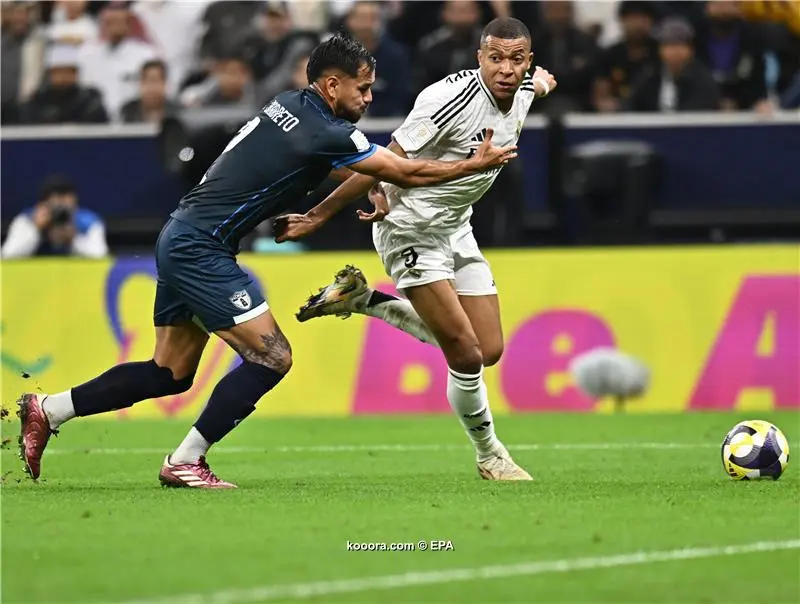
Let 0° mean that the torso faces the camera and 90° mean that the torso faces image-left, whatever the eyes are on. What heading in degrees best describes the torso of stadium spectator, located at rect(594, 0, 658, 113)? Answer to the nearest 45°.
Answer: approximately 0°

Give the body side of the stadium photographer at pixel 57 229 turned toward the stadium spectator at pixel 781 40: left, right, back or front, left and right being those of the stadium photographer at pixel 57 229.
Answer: left

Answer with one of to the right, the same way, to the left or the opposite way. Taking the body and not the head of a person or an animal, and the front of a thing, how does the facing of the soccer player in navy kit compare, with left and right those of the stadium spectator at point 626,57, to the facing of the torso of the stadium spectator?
to the left

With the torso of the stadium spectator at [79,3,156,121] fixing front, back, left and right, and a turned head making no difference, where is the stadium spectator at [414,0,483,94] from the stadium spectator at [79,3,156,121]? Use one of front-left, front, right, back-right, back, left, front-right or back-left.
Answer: front-left

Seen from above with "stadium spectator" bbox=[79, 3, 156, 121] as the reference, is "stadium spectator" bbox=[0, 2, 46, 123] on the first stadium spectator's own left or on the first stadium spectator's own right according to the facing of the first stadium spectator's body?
on the first stadium spectator's own right

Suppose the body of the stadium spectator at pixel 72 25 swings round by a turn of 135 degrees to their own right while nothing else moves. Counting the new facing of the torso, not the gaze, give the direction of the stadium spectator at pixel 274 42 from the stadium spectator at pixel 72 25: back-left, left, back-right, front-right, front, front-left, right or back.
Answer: back

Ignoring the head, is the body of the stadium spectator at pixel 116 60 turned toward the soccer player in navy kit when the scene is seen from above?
yes

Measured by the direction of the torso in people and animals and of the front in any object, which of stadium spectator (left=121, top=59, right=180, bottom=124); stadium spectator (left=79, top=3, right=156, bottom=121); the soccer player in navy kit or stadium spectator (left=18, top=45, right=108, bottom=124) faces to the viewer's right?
the soccer player in navy kit

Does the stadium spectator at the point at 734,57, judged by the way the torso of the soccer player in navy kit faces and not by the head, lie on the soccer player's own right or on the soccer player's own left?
on the soccer player's own left

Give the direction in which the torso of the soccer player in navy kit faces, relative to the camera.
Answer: to the viewer's right

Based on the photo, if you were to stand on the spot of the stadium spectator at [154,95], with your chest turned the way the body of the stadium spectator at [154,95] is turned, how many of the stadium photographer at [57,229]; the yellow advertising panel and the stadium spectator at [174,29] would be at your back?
1
